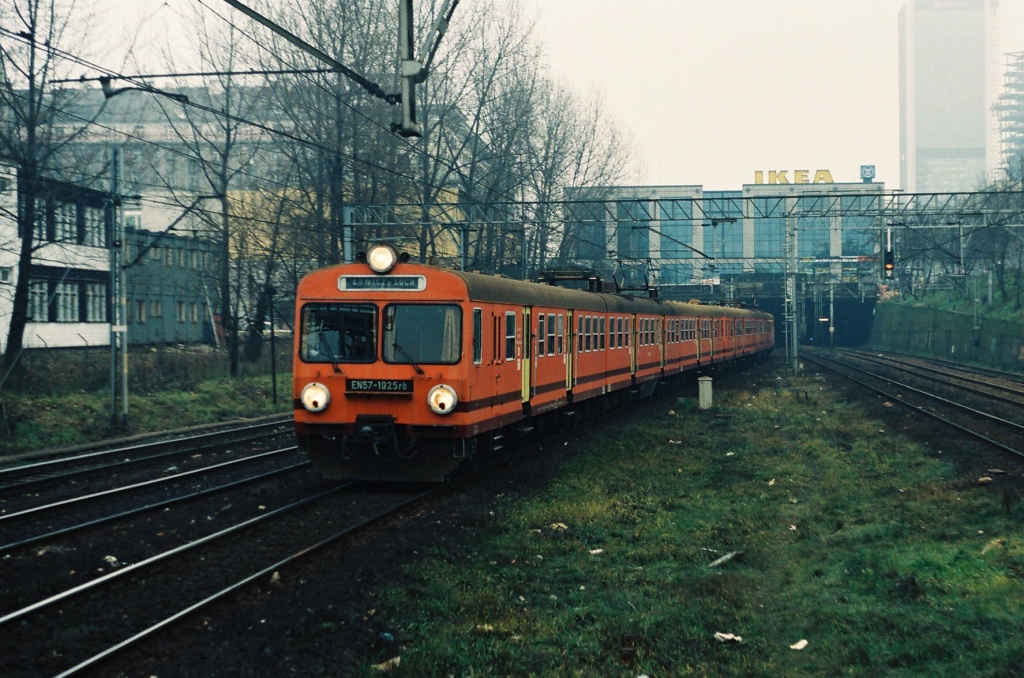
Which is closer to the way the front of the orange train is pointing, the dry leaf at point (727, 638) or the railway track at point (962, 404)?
the dry leaf

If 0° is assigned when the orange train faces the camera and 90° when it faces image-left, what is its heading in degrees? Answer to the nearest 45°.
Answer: approximately 45°

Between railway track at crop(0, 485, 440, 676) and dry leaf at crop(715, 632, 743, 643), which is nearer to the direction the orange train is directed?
the railway track

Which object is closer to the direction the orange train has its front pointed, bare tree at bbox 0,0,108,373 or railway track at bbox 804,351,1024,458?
the bare tree

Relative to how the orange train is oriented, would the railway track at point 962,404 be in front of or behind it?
behind

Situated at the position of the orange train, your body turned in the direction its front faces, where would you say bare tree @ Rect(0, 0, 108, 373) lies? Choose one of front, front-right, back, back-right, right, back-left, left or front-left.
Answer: right

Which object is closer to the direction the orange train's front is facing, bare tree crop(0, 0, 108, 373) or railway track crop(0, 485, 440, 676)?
the railway track

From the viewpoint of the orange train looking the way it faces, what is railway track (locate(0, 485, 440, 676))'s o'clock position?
The railway track is roughly at 11 o'clock from the orange train.
